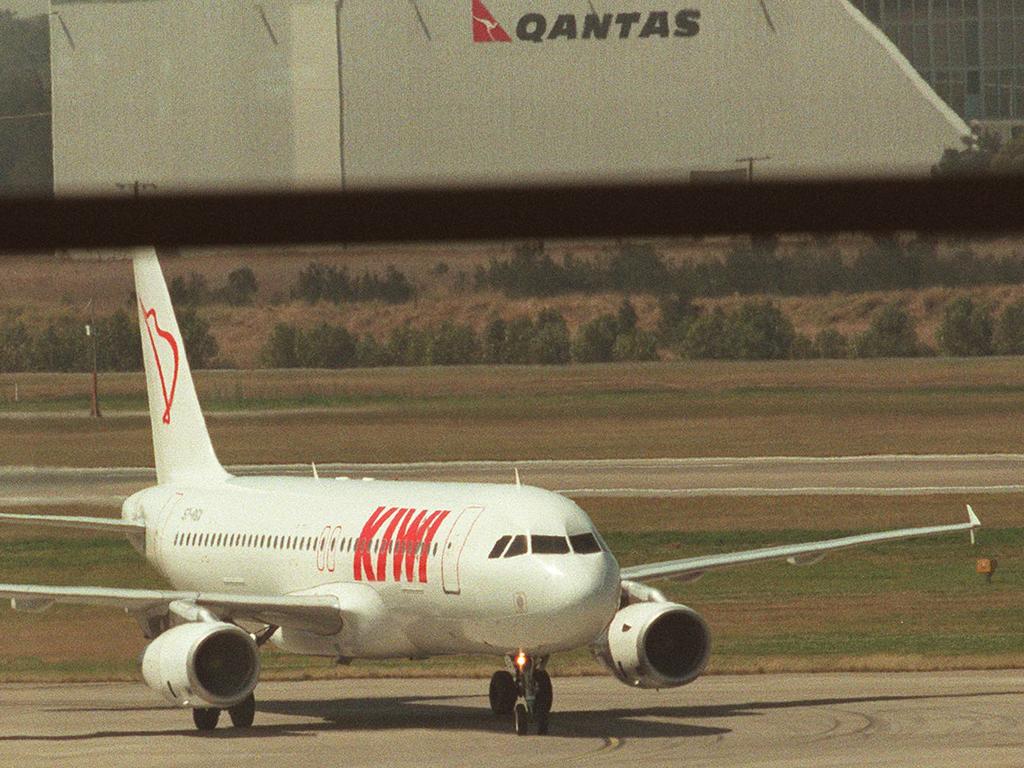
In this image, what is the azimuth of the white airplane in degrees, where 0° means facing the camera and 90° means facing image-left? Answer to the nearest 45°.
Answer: approximately 315°
